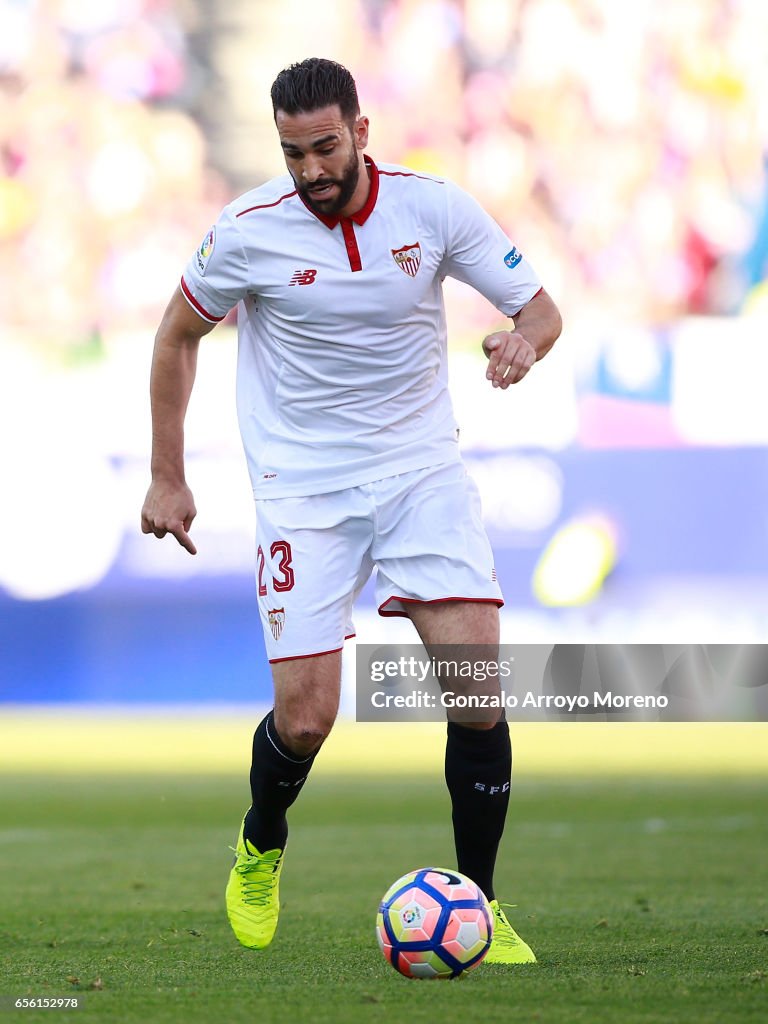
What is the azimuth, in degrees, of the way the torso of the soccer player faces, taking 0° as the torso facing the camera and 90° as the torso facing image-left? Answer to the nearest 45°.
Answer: approximately 0°
